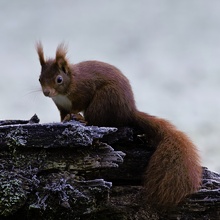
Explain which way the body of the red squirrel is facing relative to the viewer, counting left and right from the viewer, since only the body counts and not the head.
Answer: facing to the left of the viewer
